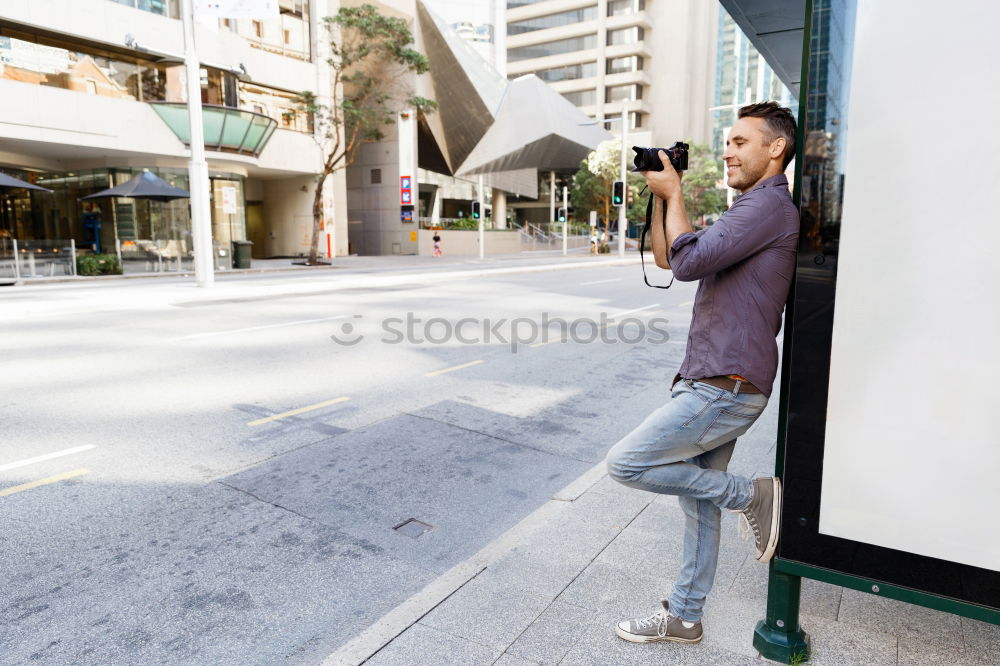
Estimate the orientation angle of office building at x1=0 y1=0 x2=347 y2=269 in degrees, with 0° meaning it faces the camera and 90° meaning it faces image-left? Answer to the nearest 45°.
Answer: approximately 315°

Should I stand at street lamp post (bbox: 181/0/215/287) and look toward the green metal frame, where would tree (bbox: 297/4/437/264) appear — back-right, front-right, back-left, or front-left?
back-left

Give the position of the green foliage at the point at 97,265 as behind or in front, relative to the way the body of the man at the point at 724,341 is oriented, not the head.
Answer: in front

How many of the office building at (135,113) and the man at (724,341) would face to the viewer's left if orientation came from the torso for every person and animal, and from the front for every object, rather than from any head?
1

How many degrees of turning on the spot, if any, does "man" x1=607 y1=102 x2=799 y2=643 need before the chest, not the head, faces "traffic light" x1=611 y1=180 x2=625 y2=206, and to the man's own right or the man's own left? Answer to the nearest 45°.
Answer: approximately 90° to the man's own right

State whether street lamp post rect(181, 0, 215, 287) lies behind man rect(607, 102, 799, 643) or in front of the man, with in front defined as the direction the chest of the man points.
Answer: in front

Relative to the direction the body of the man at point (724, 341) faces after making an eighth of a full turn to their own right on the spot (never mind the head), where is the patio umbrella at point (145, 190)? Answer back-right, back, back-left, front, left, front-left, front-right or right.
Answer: front

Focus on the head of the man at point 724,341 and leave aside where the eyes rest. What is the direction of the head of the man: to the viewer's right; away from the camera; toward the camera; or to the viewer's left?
to the viewer's left

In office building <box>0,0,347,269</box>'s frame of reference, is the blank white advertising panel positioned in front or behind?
in front

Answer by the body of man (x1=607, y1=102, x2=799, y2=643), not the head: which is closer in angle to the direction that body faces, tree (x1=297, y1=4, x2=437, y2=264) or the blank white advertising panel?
the tree

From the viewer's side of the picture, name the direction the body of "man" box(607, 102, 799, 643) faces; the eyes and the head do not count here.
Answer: to the viewer's left

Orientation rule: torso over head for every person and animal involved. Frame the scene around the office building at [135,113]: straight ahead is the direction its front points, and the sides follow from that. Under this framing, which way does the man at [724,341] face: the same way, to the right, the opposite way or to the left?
the opposite way

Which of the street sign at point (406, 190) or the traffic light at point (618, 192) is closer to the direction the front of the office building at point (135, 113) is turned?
the traffic light

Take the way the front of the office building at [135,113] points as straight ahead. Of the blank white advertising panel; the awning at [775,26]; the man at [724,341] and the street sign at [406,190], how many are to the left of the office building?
1

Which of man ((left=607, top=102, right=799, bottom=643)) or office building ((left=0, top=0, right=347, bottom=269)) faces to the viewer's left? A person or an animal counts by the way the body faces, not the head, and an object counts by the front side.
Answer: the man
